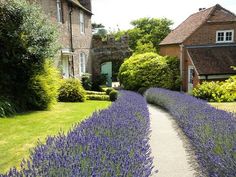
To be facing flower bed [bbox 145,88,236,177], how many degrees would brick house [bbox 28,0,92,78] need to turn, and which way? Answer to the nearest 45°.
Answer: approximately 45° to its right

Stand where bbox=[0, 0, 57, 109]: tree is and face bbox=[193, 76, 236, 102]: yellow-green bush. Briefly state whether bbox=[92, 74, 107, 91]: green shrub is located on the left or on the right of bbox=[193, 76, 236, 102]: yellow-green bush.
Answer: left

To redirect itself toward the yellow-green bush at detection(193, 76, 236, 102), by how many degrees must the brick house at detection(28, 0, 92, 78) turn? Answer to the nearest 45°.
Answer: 0° — it already faces it

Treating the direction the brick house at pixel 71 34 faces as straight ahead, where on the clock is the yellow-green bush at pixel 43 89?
The yellow-green bush is roughly at 2 o'clock from the brick house.

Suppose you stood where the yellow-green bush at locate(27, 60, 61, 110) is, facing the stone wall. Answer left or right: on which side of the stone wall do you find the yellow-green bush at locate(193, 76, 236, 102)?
right

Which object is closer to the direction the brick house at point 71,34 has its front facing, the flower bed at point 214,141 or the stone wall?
the flower bed

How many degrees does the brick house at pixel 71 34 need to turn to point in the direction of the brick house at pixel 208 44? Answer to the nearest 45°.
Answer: approximately 45° to its left

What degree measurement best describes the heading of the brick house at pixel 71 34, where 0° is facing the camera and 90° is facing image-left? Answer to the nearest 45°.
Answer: approximately 315°
